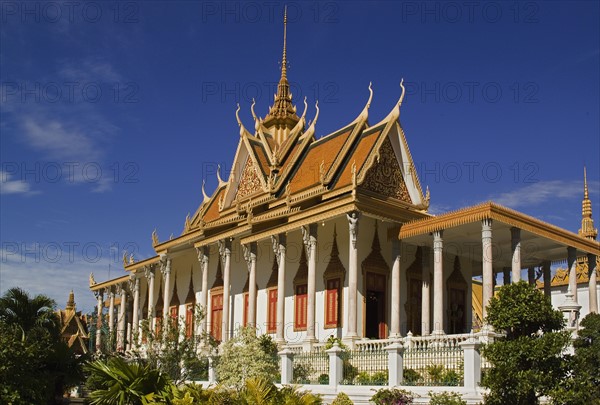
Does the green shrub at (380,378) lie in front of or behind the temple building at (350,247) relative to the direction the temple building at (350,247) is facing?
in front

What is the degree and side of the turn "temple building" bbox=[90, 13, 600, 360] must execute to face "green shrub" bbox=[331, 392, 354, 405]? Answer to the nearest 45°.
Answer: approximately 45° to its right

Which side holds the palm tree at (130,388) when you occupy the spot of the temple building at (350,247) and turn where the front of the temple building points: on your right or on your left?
on your right

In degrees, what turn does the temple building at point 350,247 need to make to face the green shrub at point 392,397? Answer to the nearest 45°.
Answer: approximately 45° to its right

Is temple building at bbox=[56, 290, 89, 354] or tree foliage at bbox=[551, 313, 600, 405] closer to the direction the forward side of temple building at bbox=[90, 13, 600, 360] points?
the tree foliage

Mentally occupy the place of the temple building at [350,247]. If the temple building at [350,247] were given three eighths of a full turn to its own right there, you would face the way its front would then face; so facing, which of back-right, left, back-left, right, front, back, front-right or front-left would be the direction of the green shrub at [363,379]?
left

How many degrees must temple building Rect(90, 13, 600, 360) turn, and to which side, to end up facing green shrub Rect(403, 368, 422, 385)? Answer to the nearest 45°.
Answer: approximately 45° to its right

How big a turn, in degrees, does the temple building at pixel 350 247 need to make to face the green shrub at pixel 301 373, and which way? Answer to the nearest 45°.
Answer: approximately 45° to its right

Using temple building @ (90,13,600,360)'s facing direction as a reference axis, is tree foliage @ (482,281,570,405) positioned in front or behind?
in front

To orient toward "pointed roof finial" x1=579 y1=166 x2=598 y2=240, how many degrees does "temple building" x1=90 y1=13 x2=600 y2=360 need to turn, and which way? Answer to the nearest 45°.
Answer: approximately 90° to its left

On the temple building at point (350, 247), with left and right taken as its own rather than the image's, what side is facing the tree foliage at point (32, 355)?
right

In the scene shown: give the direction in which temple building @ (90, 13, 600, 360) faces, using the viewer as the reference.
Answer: facing the viewer and to the right of the viewer

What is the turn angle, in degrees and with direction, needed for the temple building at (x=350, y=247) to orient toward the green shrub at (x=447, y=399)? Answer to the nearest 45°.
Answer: approximately 45° to its right

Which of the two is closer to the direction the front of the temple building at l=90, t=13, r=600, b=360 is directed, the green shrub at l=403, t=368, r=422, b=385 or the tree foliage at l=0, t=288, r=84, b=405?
the green shrub
